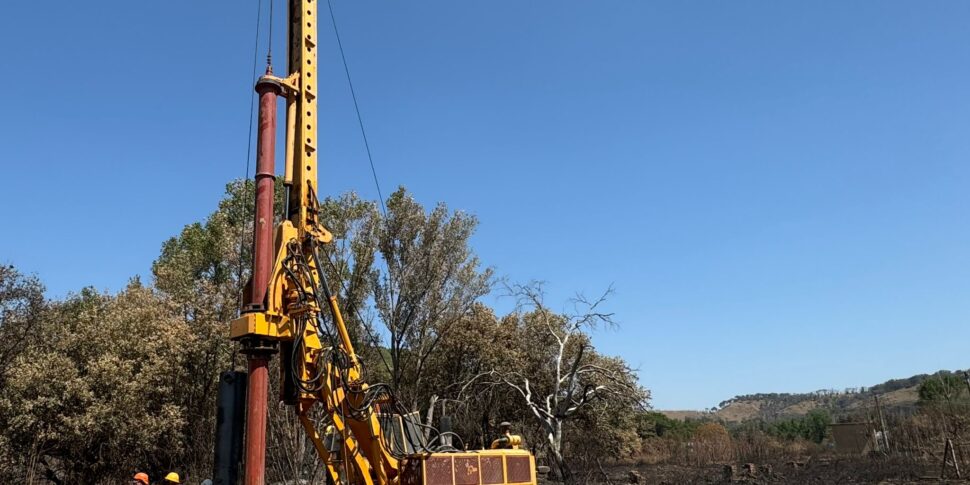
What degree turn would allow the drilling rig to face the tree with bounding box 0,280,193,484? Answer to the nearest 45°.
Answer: approximately 45° to its right

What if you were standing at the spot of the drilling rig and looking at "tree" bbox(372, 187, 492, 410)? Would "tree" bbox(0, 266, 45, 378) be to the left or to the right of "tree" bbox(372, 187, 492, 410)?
left

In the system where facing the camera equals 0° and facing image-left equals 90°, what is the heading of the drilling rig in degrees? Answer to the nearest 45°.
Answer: approximately 90°

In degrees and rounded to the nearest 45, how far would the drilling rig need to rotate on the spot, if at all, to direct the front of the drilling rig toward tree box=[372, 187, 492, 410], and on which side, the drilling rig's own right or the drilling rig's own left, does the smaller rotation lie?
approximately 90° to the drilling rig's own right

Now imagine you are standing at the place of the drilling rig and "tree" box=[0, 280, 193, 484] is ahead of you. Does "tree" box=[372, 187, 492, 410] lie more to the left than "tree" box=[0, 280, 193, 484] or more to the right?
right

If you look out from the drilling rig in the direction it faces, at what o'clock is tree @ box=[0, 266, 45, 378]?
The tree is roughly at 2 o'clock from the drilling rig.
